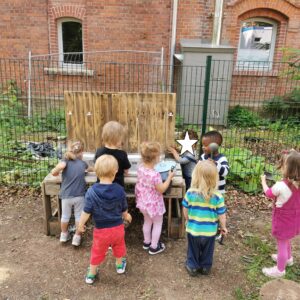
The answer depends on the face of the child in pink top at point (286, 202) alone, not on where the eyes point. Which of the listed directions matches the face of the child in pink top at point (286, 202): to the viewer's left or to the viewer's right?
to the viewer's left

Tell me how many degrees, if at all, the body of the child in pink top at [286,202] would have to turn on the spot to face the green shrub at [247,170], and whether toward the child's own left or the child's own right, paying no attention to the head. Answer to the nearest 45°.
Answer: approximately 45° to the child's own right

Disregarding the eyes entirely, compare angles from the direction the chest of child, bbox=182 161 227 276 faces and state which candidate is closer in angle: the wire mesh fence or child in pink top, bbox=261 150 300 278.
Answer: the wire mesh fence

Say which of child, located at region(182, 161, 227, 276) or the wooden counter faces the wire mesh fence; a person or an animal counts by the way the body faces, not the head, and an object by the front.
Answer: the child

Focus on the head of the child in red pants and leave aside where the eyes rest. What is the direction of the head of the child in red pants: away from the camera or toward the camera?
away from the camera

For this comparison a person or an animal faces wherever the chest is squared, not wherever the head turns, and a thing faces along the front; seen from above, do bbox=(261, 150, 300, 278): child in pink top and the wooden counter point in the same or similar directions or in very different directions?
very different directions

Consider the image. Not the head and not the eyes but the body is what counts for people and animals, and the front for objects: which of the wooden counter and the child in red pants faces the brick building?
the child in red pants

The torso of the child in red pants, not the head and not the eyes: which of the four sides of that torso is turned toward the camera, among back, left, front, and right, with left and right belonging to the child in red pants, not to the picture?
back

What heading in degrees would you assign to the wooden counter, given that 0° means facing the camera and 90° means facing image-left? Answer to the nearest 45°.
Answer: approximately 0°

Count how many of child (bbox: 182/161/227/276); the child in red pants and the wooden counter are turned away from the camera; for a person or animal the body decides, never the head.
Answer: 2

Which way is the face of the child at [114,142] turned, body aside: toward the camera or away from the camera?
away from the camera

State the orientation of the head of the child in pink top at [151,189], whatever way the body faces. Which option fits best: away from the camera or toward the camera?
away from the camera

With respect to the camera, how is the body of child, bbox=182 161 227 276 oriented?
away from the camera

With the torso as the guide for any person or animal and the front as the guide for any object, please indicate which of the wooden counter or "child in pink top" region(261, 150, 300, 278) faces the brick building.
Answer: the child in pink top
